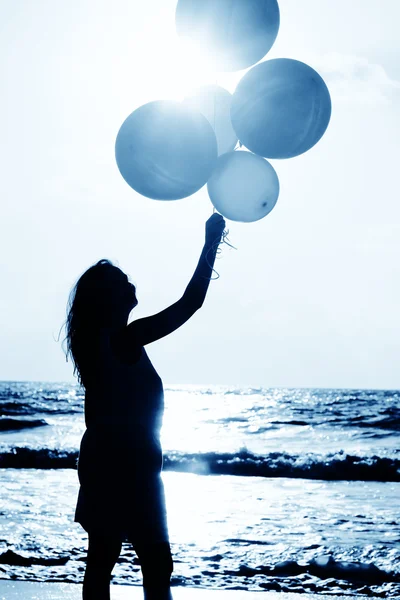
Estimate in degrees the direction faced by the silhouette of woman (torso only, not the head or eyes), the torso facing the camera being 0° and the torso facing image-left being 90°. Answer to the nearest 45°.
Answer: approximately 270°
